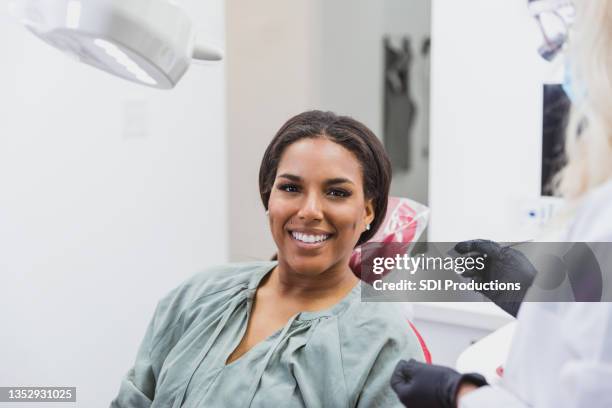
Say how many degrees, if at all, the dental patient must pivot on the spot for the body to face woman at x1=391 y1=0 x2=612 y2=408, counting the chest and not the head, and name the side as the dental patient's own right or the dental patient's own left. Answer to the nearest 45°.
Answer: approximately 90° to the dental patient's own left

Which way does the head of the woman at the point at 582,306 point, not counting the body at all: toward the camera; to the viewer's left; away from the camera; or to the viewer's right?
to the viewer's left

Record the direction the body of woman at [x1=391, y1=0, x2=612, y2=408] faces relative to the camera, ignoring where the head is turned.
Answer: to the viewer's left

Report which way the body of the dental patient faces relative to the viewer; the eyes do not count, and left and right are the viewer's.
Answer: facing the viewer and to the left of the viewer

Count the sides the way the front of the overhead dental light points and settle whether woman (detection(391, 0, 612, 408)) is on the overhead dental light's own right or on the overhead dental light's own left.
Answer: on the overhead dental light's own left

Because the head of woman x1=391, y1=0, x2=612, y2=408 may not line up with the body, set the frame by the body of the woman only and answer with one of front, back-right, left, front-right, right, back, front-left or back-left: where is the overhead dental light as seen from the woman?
front
